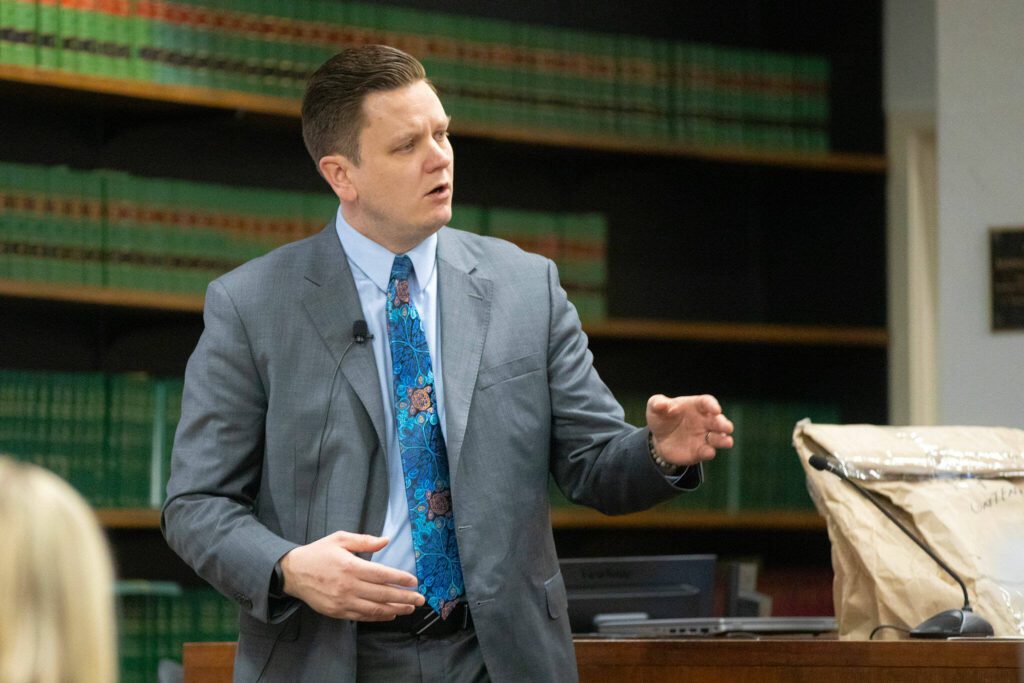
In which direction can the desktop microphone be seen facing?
to the viewer's left

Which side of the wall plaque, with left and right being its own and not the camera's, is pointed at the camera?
front

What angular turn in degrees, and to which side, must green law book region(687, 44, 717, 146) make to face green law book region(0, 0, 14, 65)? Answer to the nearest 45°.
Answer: approximately 135° to its right

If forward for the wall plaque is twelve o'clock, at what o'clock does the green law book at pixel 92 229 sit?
The green law book is roughly at 2 o'clock from the wall plaque.

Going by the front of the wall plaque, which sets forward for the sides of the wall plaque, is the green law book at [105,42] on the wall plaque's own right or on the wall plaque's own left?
on the wall plaque's own right

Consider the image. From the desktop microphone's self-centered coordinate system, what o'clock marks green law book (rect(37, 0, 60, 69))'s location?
The green law book is roughly at 1 o'clock from the desktop microphone.

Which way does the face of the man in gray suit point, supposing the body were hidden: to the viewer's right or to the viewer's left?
to the viewer's right

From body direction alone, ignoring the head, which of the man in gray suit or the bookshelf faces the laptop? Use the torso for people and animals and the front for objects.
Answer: the bookshelf

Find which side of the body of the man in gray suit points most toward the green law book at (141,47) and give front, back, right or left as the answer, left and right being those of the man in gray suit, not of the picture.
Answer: back
